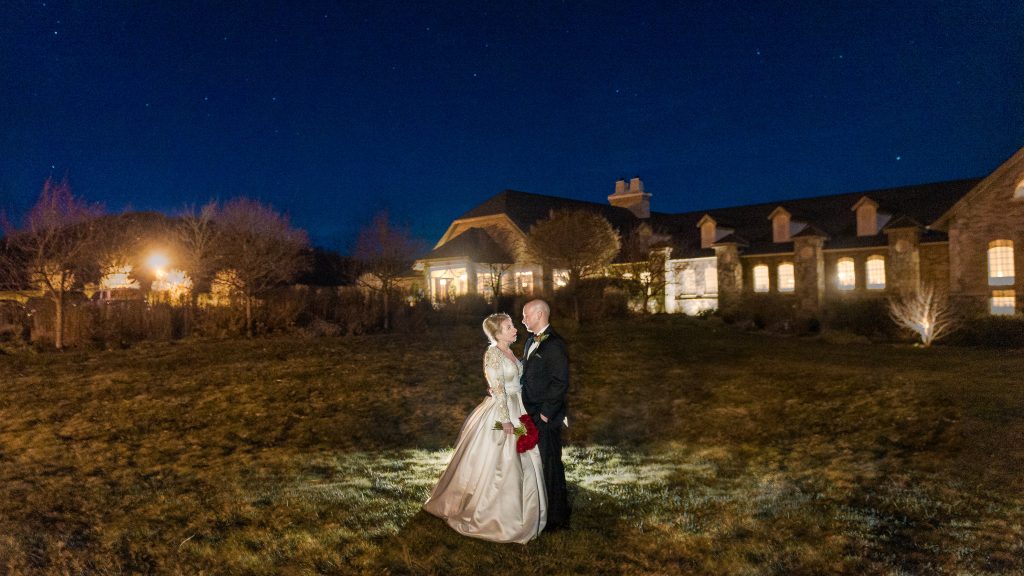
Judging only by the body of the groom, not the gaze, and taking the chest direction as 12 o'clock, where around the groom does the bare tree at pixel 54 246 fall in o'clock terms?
The bare tree is roughly at 3 o'clock from the groom.

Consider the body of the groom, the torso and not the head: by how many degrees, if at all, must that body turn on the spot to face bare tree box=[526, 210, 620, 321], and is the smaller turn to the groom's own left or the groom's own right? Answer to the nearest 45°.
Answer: approximately 135° to the groom's own right

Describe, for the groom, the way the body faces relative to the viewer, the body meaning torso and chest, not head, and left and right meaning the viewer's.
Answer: facing the viewer and to the left of the viewer

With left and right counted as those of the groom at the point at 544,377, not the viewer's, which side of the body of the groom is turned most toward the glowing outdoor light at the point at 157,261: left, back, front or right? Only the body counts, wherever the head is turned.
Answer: right

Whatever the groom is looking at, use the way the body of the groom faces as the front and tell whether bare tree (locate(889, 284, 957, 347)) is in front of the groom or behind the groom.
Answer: behind

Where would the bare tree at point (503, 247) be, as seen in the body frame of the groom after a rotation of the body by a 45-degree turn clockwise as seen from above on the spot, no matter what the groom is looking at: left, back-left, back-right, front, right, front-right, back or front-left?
right

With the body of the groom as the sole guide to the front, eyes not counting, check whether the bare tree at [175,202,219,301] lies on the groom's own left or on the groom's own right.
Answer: on the groom's own right

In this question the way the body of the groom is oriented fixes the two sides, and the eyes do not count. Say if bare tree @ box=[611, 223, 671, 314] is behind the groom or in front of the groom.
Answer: behind

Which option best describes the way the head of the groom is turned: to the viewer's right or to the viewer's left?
to the viewer's left
